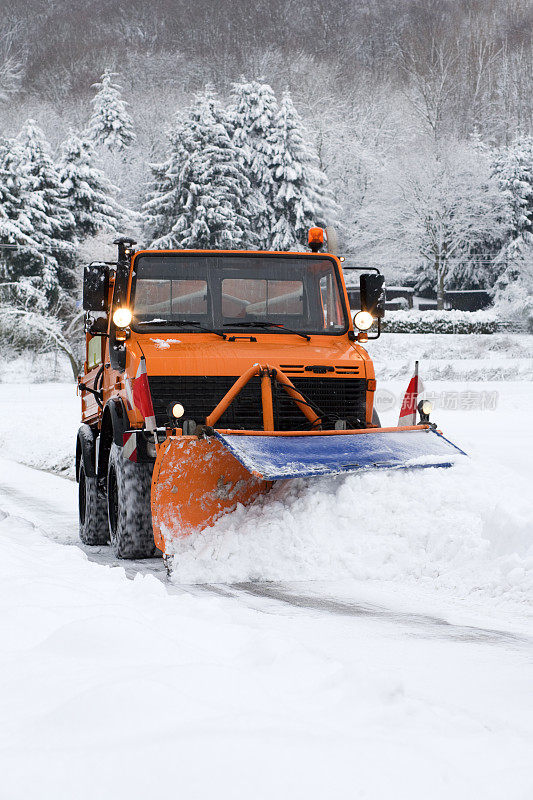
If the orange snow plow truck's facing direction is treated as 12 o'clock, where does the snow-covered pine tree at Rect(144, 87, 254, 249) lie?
The snow-covered pine tree is roughly at 6 o'clock from the orange snow plow truck.

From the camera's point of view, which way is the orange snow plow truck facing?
toward the camera

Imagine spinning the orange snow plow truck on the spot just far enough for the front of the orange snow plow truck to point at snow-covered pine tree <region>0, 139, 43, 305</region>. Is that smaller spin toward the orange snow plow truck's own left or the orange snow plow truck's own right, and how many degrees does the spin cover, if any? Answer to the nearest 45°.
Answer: approximately 180°

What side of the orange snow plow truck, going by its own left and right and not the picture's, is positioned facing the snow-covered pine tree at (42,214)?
back

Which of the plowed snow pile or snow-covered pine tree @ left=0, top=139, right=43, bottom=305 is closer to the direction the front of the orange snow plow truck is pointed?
the plowed snow pile

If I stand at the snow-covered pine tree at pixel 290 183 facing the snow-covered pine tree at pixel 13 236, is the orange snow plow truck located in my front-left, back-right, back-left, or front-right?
front-left

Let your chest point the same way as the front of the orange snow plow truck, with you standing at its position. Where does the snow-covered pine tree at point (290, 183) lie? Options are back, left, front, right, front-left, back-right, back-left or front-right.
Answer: back

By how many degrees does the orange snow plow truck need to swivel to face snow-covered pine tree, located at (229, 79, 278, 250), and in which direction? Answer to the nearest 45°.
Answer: approximately 180°

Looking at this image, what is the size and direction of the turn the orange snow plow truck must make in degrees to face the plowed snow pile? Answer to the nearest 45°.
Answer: approximately 45° to its left

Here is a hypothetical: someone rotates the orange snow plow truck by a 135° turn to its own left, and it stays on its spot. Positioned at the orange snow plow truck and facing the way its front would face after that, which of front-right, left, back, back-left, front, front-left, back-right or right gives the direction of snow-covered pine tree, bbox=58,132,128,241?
front-left

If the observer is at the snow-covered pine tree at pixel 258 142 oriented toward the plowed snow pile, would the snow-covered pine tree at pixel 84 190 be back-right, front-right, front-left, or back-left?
front-right
